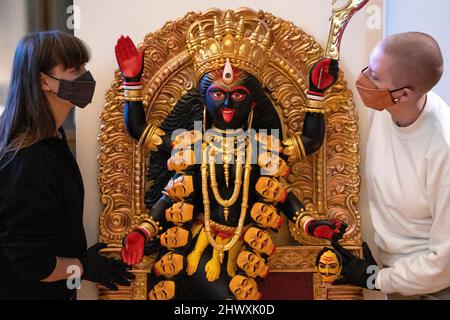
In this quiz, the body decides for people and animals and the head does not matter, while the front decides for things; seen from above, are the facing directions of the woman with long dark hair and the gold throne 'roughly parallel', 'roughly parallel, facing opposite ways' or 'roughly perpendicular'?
roughly perpendicular

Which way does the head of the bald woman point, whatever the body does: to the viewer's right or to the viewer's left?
to the viewer's left

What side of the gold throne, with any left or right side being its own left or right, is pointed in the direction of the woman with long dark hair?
right

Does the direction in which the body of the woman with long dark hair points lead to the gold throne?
yes

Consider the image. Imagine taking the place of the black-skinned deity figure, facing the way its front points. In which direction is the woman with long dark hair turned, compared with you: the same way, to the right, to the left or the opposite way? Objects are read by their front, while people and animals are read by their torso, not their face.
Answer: to the left

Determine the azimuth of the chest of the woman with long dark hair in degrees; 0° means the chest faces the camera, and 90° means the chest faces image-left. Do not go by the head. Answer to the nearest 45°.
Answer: approximately 270°

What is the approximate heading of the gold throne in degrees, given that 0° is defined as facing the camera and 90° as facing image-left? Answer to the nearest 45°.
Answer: approximately 0°

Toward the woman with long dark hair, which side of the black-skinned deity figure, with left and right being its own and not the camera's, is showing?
right

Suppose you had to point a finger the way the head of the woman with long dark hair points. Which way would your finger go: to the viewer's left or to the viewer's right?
to the viewer's right
